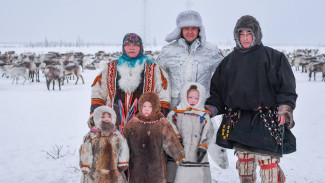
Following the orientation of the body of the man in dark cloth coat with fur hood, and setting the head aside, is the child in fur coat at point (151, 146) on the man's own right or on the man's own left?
on the man's own right

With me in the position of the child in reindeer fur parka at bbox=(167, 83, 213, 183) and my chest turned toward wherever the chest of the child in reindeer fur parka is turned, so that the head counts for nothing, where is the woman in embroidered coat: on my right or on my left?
on my right

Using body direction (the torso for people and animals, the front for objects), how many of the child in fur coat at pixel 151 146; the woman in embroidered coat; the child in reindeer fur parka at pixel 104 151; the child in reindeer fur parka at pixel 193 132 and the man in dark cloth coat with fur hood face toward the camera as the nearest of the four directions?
5

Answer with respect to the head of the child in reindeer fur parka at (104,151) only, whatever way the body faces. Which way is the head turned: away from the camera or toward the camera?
toward the camera

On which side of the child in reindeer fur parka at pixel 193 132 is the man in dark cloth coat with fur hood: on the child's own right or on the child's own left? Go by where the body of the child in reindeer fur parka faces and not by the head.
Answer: on the child's own left

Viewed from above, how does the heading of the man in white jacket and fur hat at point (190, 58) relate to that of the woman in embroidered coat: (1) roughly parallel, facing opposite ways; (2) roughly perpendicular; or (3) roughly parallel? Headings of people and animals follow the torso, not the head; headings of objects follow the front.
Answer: roughly parallel

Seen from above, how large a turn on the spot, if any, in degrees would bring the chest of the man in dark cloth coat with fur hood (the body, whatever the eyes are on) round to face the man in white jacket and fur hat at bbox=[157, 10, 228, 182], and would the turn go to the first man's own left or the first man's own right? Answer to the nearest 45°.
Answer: approximately 135° to the first man's own right

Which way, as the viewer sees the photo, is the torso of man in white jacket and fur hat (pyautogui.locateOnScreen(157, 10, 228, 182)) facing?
toward the camera

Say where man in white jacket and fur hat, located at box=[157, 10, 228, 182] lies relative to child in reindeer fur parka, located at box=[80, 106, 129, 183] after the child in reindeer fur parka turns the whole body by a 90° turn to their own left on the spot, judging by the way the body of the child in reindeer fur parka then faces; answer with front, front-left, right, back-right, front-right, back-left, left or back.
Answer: front-left

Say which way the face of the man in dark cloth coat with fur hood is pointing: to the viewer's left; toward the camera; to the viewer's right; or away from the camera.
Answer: toward the camera

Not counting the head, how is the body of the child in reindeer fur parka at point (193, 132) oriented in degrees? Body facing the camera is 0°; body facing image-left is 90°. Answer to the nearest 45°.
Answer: approximately 0°

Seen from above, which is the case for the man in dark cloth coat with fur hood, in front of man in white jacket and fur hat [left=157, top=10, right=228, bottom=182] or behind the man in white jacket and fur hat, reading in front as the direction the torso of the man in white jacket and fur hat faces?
in front

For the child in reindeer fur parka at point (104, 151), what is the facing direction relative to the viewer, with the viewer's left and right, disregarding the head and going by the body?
facing the viewer

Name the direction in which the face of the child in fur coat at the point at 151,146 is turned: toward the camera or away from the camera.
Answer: toward the camera
